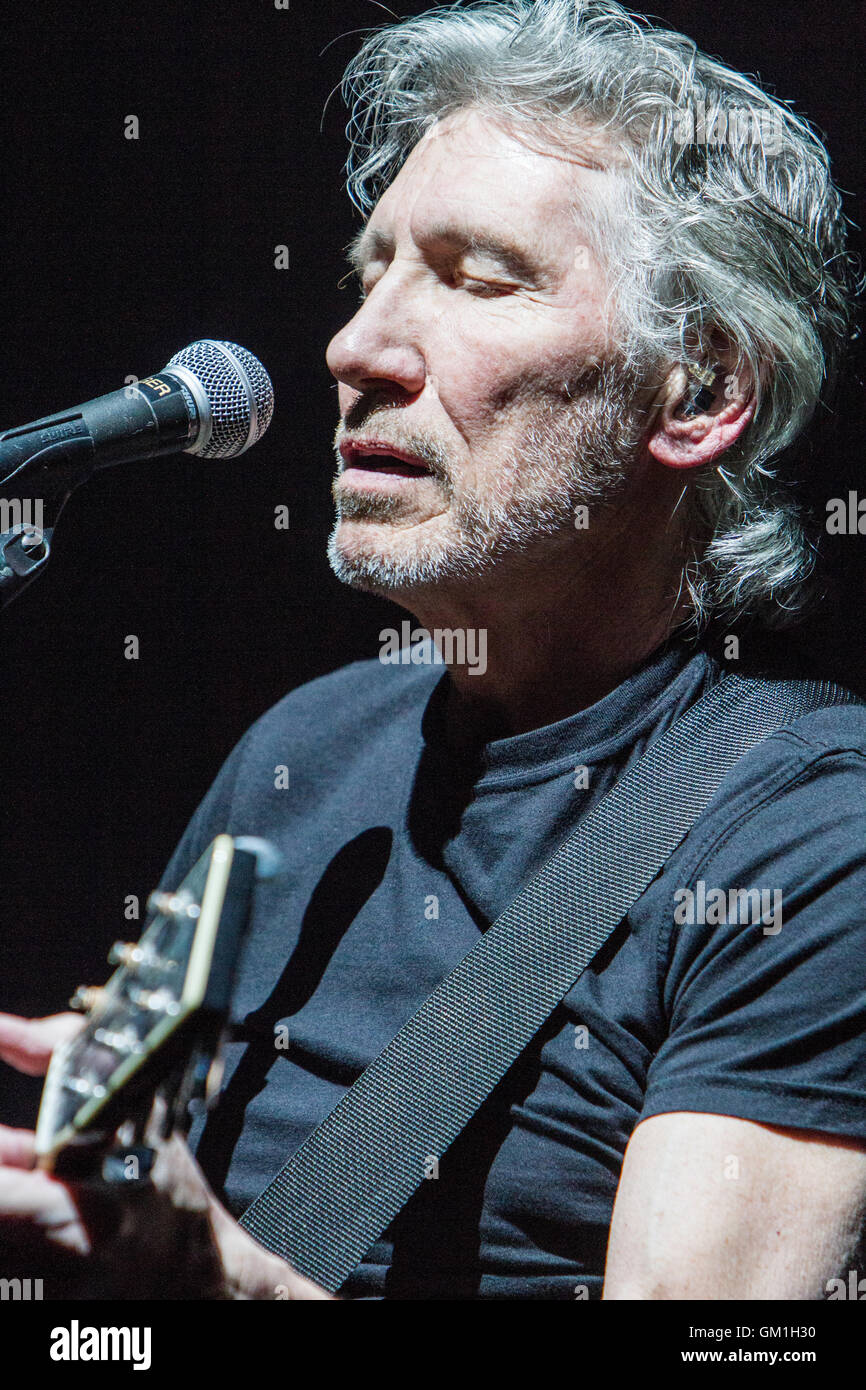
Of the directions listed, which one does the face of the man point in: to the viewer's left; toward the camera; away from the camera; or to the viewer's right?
to the viewer's left

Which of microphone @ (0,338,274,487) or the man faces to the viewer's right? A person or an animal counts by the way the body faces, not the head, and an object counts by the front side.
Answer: the microphone

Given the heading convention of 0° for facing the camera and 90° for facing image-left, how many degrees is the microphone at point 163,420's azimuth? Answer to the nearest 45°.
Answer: approximately 270°

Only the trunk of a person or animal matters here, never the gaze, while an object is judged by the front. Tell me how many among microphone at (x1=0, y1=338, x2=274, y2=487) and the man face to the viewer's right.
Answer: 1

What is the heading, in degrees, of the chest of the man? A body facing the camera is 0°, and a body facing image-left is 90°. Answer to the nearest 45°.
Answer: approximately 45°
